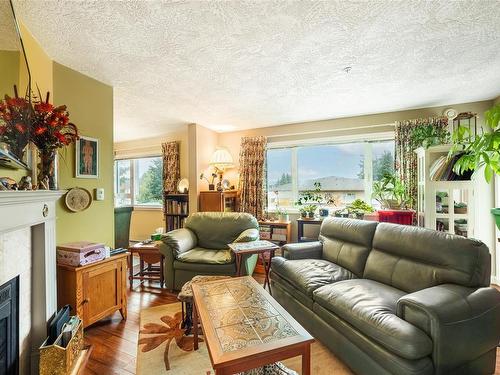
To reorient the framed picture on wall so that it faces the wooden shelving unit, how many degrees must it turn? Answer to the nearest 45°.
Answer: approximately 90° to its left

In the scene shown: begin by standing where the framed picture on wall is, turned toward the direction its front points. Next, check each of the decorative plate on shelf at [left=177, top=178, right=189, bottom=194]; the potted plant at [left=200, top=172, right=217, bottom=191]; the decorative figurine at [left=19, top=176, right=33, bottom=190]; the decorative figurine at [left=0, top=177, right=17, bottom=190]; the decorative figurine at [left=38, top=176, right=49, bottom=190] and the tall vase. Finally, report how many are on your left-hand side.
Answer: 2

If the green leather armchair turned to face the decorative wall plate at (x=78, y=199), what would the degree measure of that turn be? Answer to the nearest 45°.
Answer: approximately 45° to its right

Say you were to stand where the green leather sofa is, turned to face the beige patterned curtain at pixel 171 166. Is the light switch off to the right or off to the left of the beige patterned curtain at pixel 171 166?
left

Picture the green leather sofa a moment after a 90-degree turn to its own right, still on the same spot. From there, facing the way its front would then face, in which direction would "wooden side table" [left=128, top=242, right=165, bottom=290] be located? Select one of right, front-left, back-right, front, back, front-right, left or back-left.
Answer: front-left

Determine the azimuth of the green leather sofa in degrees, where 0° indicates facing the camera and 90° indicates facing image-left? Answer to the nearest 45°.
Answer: approximately 45°

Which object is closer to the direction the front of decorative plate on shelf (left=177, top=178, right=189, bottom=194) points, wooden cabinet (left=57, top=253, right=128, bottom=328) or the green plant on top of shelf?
the wooden cabinet

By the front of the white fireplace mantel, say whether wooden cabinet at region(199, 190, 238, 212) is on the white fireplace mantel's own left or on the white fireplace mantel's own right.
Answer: on the white fireplace mantel's own left

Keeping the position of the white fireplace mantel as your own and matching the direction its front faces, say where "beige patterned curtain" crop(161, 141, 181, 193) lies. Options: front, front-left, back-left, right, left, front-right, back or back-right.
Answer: left

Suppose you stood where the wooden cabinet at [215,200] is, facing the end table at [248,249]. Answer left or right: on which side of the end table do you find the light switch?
right

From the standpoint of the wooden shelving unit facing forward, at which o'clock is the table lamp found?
The table lamp is roughly at 10 o'clock from the wooden shelving unit.

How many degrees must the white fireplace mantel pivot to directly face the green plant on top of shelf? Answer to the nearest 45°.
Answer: approximately 45° to its left

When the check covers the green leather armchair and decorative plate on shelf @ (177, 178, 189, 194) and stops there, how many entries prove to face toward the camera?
2

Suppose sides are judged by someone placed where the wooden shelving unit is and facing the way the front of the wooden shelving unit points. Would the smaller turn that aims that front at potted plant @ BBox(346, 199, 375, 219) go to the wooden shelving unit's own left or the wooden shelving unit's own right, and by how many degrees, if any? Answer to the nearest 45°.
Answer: approximately 45° to the wooden shelving unit's own left

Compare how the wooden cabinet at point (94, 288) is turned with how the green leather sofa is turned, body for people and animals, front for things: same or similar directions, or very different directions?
very different directions
